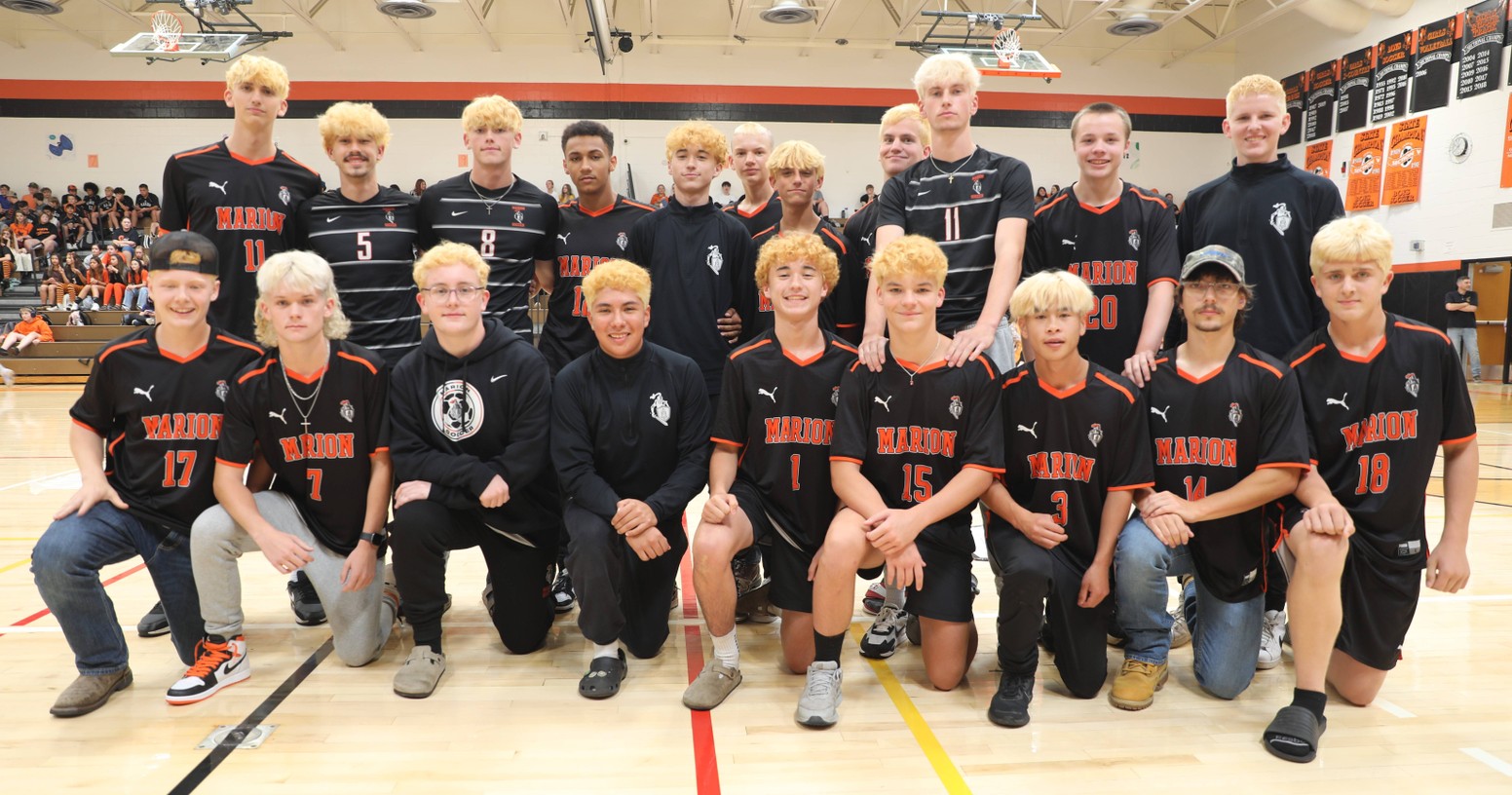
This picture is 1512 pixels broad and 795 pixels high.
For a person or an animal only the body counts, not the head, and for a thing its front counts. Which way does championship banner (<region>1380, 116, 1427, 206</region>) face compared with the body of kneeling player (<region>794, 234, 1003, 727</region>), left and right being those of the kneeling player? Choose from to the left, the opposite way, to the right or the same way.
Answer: to the right

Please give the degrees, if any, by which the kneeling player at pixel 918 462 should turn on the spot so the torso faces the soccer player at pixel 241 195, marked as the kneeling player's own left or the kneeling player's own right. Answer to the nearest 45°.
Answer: approximately 90° to the kneeling player's own right

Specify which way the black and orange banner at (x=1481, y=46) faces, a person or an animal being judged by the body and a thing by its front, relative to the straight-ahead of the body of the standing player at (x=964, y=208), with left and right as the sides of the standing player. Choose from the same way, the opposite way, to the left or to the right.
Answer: to the right

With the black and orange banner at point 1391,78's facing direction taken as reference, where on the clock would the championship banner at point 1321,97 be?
The championship banner is roughly at 3 o'clock from the black and orange banner.

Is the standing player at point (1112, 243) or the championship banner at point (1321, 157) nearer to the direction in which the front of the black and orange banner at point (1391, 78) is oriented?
the standing player

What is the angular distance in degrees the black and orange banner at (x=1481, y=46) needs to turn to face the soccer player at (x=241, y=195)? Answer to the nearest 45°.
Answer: approximately 45° to its left

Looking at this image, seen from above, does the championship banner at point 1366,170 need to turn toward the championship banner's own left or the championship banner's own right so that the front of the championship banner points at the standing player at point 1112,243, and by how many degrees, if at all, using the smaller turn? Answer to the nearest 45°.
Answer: approximately 45° to the championship banner's own left

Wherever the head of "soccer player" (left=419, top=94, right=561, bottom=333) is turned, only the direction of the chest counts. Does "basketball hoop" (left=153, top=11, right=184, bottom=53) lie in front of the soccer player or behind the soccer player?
behind

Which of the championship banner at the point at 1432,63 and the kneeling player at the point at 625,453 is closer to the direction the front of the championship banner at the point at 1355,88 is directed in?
the kneeling player
